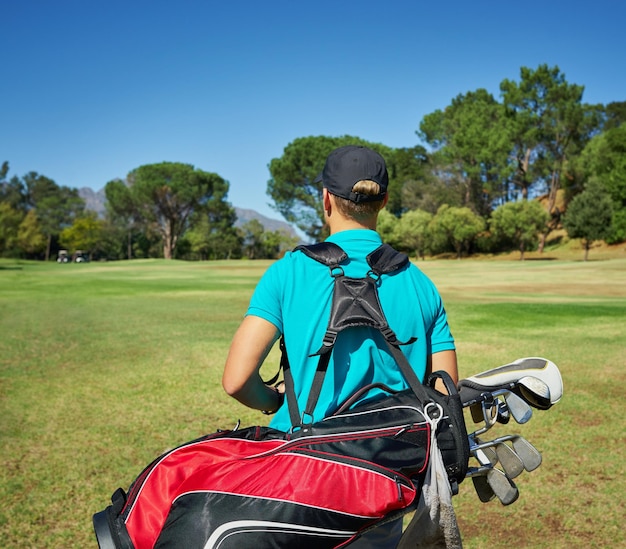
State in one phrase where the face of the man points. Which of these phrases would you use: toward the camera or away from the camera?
away from the camera

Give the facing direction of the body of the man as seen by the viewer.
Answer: away from the camera
